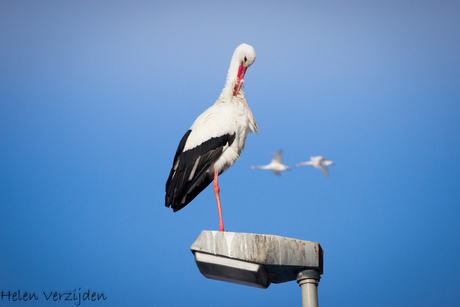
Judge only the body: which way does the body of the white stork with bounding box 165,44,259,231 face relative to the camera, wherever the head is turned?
to the viewer's right

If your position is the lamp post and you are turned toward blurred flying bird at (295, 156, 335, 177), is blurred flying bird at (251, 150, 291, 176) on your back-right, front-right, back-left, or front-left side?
front-left
